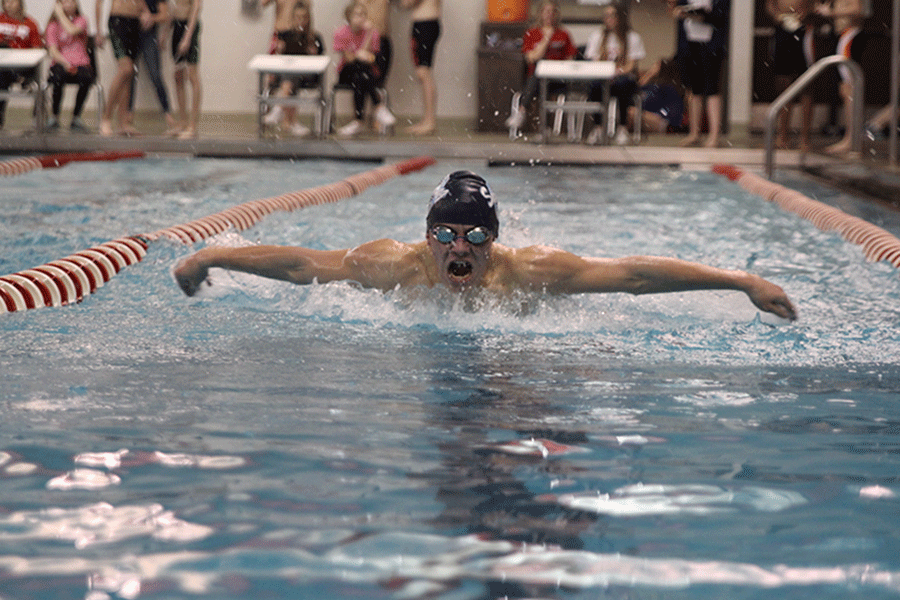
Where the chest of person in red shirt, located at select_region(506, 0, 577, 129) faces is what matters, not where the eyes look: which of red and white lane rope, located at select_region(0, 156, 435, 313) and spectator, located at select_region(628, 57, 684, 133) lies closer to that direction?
the red and white lane rope

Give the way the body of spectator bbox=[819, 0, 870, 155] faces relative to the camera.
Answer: to the viewer's left

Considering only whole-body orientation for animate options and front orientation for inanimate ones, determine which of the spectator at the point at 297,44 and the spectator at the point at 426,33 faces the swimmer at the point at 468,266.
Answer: the spectator at the point at 297,44

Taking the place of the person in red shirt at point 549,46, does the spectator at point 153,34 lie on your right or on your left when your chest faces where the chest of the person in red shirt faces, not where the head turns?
on your right

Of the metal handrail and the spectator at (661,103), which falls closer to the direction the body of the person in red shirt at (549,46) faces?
the metal handrail

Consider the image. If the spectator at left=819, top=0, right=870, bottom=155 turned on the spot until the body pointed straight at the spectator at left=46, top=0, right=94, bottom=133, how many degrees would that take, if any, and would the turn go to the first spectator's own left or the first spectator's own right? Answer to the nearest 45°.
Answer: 0° — they already face them
